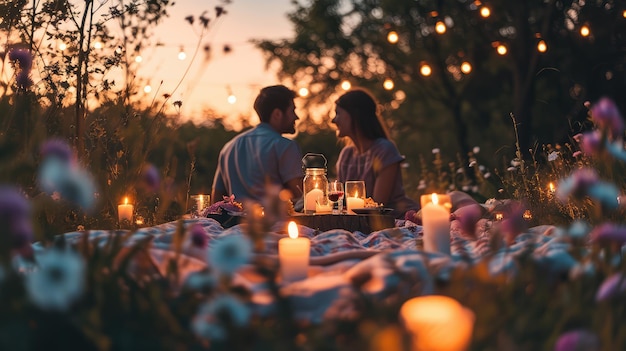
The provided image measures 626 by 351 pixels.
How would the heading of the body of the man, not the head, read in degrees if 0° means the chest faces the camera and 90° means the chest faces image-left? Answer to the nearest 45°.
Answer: approximately 225°

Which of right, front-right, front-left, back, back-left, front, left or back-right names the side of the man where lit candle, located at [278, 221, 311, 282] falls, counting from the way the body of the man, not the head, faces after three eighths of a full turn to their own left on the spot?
left

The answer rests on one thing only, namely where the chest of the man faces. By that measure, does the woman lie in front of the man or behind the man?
in front

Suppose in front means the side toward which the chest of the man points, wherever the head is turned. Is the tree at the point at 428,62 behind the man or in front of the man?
in front

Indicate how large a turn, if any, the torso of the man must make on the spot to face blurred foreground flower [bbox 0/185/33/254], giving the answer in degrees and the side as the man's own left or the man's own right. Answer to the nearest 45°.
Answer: approximately 135° to the man's own right

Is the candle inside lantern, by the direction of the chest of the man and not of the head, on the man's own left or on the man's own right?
on the man's own right

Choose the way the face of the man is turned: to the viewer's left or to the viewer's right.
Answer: to the viewer's right

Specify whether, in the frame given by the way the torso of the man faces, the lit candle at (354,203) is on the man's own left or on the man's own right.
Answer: on the man's own right

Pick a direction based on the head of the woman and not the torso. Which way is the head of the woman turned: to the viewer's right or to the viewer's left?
to the viewer's left

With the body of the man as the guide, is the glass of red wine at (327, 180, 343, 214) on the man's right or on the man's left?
on the man's right

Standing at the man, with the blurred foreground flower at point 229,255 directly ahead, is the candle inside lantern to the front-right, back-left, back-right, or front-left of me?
front-left

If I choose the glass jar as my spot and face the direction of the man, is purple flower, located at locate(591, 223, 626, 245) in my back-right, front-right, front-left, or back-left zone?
back-left

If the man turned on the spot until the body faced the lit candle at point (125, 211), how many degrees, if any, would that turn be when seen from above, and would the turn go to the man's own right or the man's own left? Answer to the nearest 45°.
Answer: approximately 180°
